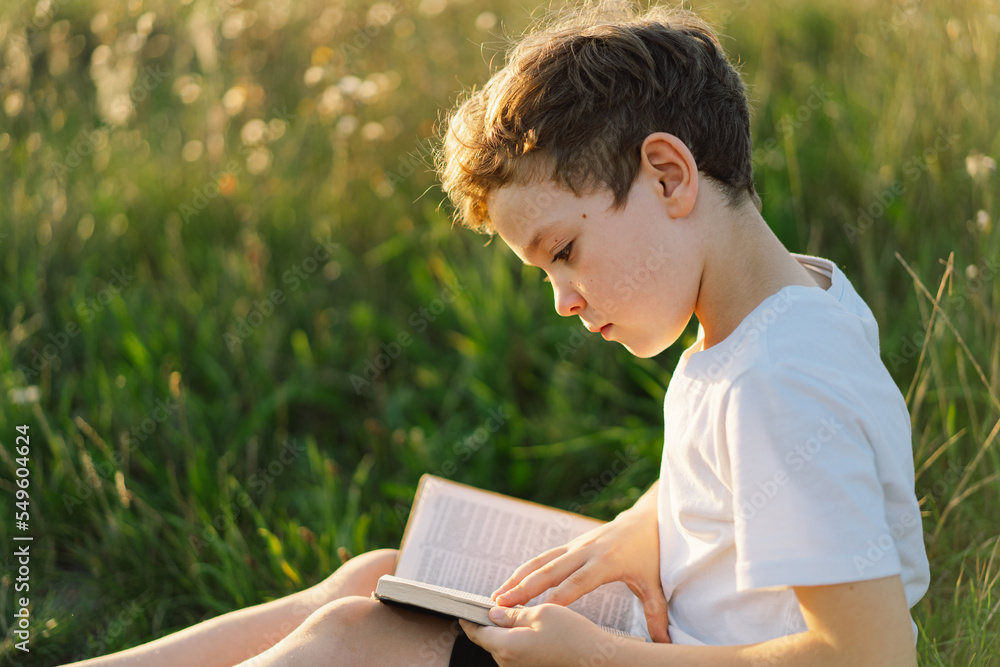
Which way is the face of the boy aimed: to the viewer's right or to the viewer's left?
to the viewer's left

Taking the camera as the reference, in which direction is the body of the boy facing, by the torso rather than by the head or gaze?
to the viewer's left
